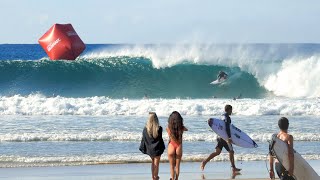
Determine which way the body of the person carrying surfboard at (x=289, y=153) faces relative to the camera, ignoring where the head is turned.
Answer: away from the camera

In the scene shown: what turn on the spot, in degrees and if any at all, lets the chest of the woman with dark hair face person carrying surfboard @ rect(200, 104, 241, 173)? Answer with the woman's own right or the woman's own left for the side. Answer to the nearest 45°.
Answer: approximately 45° to the woman's own right

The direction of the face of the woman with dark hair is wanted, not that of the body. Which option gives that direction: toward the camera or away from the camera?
away from the camera

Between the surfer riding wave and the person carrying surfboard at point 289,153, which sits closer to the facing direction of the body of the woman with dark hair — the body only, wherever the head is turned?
the surfer riding wave

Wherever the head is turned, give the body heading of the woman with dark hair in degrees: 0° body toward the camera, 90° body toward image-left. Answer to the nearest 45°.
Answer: approximately 180°

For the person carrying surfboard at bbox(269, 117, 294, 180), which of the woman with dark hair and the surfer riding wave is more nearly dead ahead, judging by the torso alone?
the surfer riding wave

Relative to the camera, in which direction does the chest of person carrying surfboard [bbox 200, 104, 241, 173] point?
to the viewer's right
